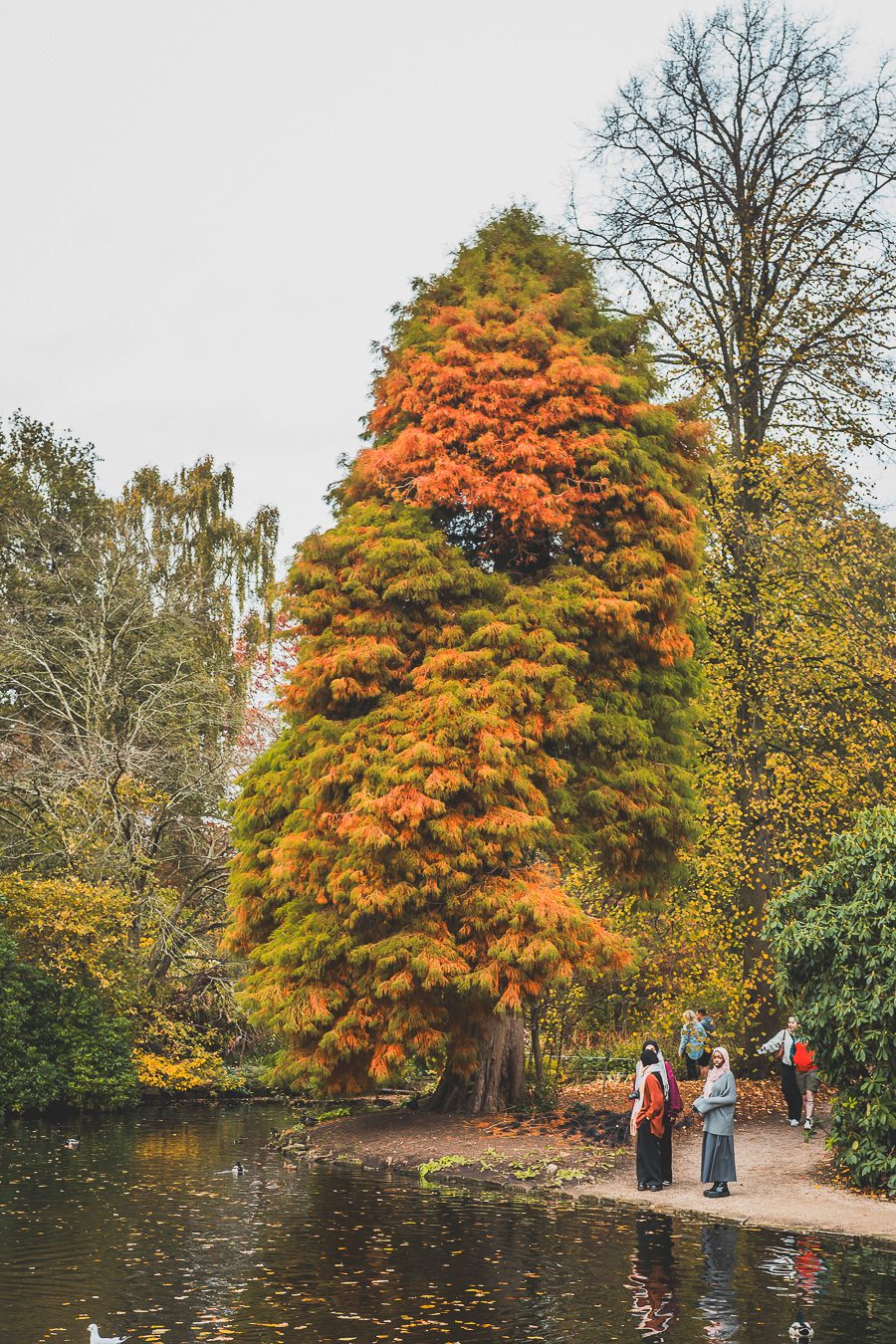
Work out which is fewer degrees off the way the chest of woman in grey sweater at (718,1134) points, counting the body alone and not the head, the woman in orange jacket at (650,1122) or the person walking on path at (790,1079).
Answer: the woman in orange jacket
